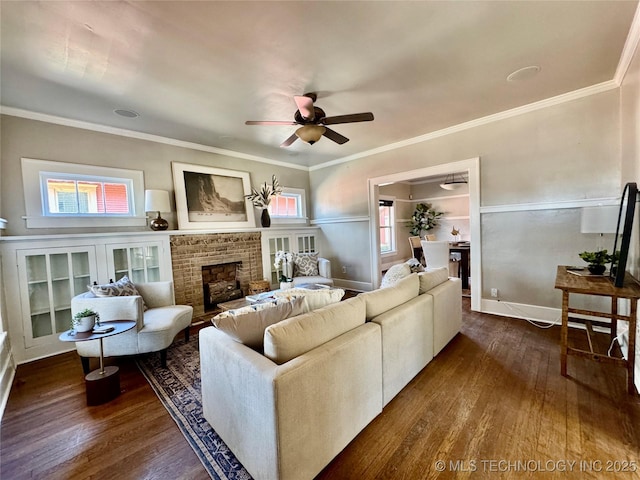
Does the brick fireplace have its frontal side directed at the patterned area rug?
yes

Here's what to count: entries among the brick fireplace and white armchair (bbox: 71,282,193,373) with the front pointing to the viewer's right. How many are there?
1

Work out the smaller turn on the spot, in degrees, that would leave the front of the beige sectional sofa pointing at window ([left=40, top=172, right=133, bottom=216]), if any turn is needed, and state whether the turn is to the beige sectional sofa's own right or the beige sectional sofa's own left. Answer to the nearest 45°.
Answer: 0° — it already faces it

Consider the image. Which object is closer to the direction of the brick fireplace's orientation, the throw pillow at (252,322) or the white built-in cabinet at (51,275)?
the throw pillow

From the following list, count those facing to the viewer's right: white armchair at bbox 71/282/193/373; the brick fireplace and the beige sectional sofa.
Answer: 1

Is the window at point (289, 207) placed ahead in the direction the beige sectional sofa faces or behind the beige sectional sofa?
ahead

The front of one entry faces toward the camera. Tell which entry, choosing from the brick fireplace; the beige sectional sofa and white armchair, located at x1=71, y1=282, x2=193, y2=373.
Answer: the brick fireplace

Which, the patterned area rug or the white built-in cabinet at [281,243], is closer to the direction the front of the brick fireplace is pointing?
the patterned area rug

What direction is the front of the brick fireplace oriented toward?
toward the camera

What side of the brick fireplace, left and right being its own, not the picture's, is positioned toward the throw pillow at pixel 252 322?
front

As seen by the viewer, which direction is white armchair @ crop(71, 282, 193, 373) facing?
to the viewer's right

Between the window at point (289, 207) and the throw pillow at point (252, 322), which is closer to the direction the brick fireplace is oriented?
the throw pillow

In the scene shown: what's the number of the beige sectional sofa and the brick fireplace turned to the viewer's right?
0

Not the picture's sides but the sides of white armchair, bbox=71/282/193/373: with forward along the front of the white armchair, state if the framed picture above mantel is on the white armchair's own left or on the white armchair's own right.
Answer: on the white armchair's own left

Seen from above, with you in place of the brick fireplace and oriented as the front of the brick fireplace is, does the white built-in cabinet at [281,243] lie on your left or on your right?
on your left

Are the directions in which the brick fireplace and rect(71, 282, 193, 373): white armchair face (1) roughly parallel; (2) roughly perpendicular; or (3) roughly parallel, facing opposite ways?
roughly perpendicular

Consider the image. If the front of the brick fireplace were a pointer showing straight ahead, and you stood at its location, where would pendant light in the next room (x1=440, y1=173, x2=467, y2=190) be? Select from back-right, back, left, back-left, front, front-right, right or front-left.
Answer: left

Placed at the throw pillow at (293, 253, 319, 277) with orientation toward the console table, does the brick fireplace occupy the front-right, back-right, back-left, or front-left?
back-right
